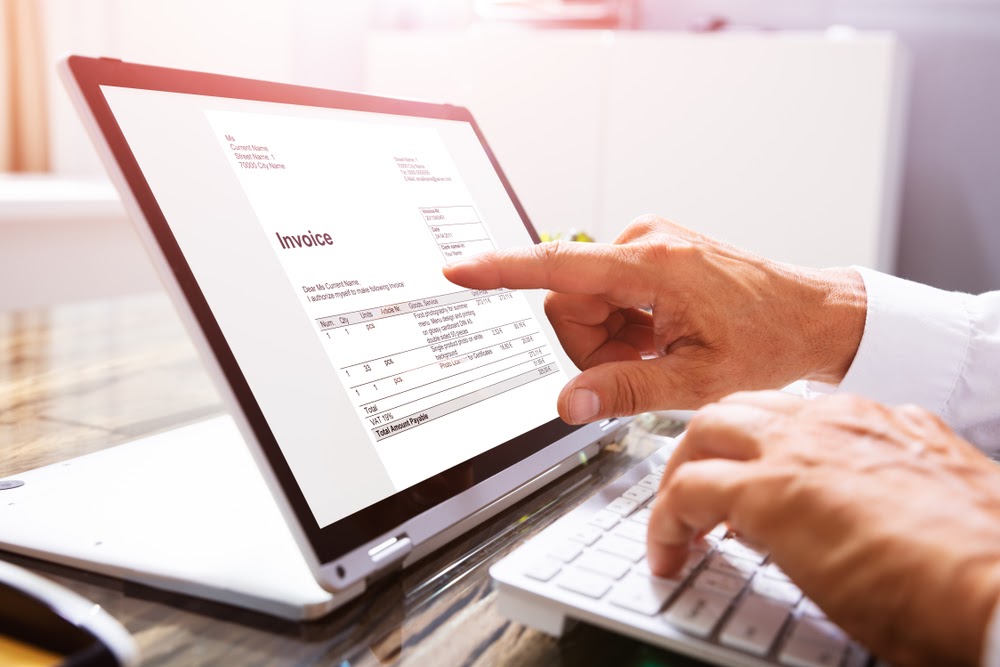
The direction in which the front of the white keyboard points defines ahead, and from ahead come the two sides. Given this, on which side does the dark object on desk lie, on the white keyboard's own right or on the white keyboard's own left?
on the white keyboard's own right

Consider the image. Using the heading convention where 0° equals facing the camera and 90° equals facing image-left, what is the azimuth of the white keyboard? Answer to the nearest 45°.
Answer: approximately 315°

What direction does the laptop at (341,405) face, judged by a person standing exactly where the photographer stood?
facing the viewer and to the right of the viewer
